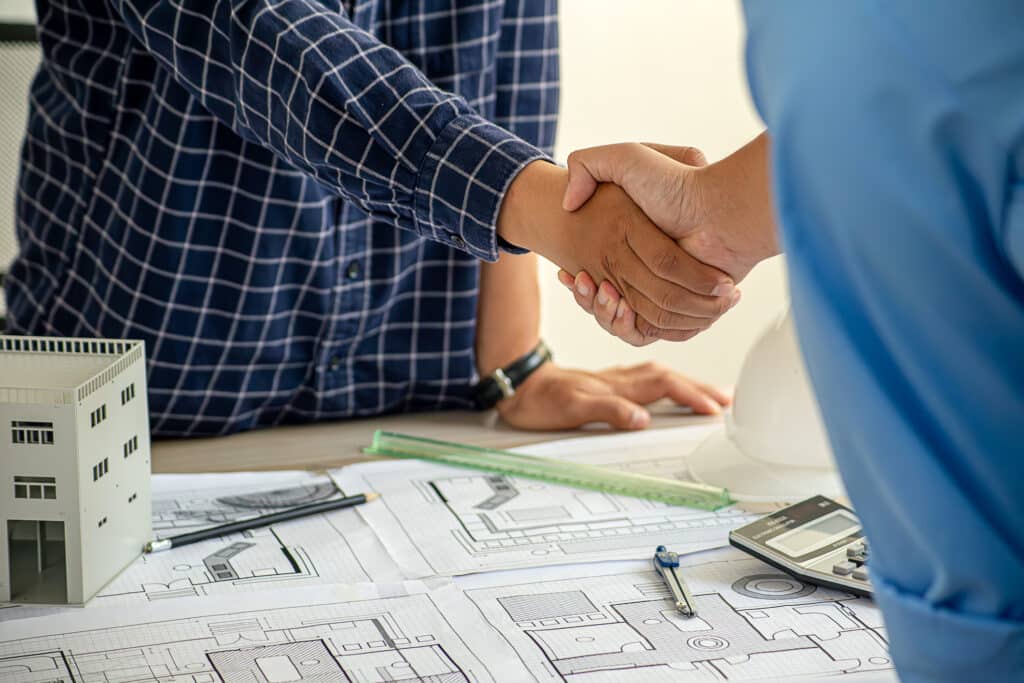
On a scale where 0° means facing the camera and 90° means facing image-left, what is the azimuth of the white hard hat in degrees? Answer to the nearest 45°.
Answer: approximately 90°

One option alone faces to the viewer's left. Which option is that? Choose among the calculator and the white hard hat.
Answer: the white hard hat

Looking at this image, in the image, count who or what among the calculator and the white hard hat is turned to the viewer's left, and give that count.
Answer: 1

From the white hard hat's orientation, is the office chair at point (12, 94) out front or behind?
out front

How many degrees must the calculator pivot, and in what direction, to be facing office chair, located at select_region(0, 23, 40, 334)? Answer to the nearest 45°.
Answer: approximately 135° to its right

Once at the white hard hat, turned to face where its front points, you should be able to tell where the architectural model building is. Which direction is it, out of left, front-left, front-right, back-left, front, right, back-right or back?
front-left

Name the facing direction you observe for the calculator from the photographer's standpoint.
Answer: facing the viewer and to the right of the viewer
